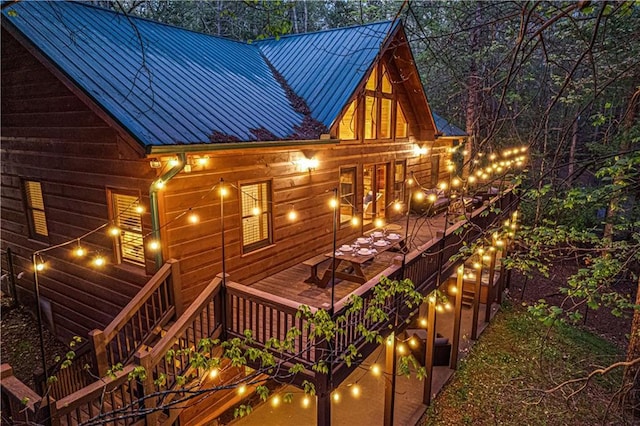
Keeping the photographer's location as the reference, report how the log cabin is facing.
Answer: facing the viewer and to the right of the viewer
